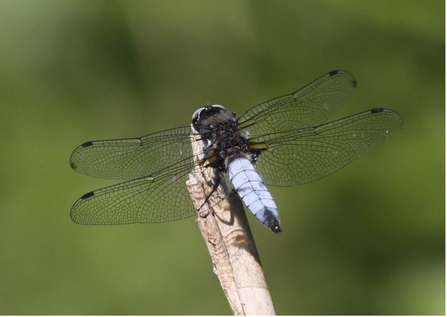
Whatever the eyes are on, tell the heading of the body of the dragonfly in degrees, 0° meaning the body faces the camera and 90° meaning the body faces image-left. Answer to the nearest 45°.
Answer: approximately 135°
